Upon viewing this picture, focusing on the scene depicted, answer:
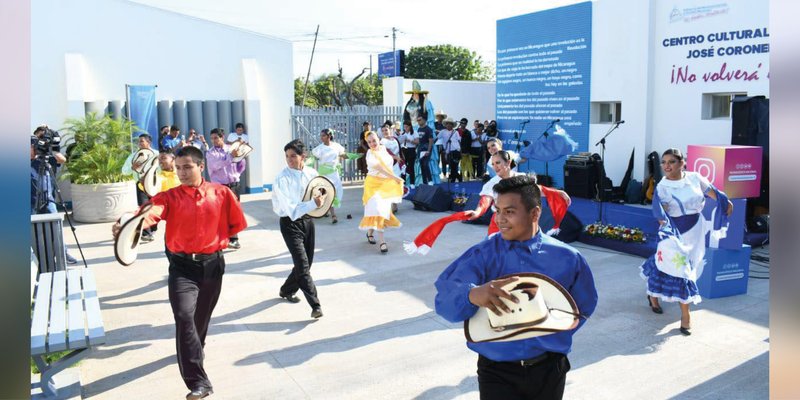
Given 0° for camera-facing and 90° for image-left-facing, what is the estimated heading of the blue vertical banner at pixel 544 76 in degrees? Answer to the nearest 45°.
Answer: approximately 45°

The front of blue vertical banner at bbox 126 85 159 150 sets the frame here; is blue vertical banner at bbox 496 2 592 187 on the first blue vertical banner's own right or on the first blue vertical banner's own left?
on the first blue vertical banner's own left

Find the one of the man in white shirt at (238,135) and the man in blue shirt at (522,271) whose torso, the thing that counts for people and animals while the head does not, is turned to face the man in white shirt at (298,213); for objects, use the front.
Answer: the man in white shirt at (238,135)

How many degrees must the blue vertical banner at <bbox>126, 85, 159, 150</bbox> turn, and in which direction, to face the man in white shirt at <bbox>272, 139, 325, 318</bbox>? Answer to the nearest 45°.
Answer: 0° — it already faces them

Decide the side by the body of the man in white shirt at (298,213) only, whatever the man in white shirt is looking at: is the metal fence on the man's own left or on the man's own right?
on the man's own left

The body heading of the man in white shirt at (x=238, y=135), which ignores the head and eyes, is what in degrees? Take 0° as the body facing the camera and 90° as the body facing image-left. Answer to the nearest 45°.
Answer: approximately 0°

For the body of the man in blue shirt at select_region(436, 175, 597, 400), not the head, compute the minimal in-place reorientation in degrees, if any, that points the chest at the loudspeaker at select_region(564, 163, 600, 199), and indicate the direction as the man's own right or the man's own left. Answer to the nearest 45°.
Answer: approximately 180°

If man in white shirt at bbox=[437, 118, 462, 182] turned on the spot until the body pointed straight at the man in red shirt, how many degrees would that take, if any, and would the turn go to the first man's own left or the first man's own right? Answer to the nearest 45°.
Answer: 0° — they already face them
